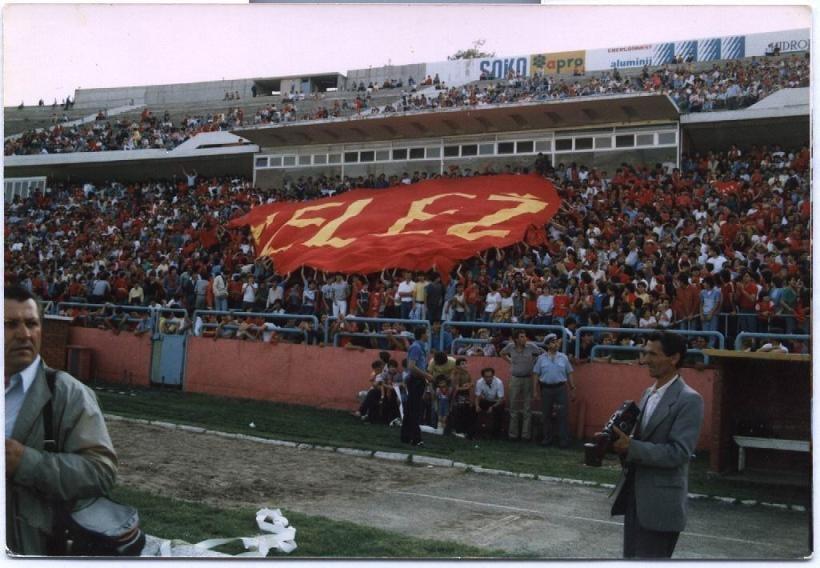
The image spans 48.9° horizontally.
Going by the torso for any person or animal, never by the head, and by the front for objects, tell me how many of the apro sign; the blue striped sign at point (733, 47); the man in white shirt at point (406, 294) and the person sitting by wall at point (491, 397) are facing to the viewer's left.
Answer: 0

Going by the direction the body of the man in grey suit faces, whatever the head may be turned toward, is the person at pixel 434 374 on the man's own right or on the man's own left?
on the man's own right

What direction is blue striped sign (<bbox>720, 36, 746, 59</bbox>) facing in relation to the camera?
toward the camera

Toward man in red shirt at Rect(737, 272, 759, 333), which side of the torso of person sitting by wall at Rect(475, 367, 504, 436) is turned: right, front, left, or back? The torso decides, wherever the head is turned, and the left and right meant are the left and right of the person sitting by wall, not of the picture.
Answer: left

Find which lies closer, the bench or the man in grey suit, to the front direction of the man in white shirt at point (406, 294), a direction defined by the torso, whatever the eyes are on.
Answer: the man in grey suit

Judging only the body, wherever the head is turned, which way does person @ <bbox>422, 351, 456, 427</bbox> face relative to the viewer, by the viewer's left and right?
facing the viewer and to the left of the viewer

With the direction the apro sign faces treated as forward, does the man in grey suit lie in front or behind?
in front

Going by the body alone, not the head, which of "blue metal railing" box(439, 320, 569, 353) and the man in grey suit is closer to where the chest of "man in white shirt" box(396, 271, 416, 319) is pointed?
the man in grey suit
